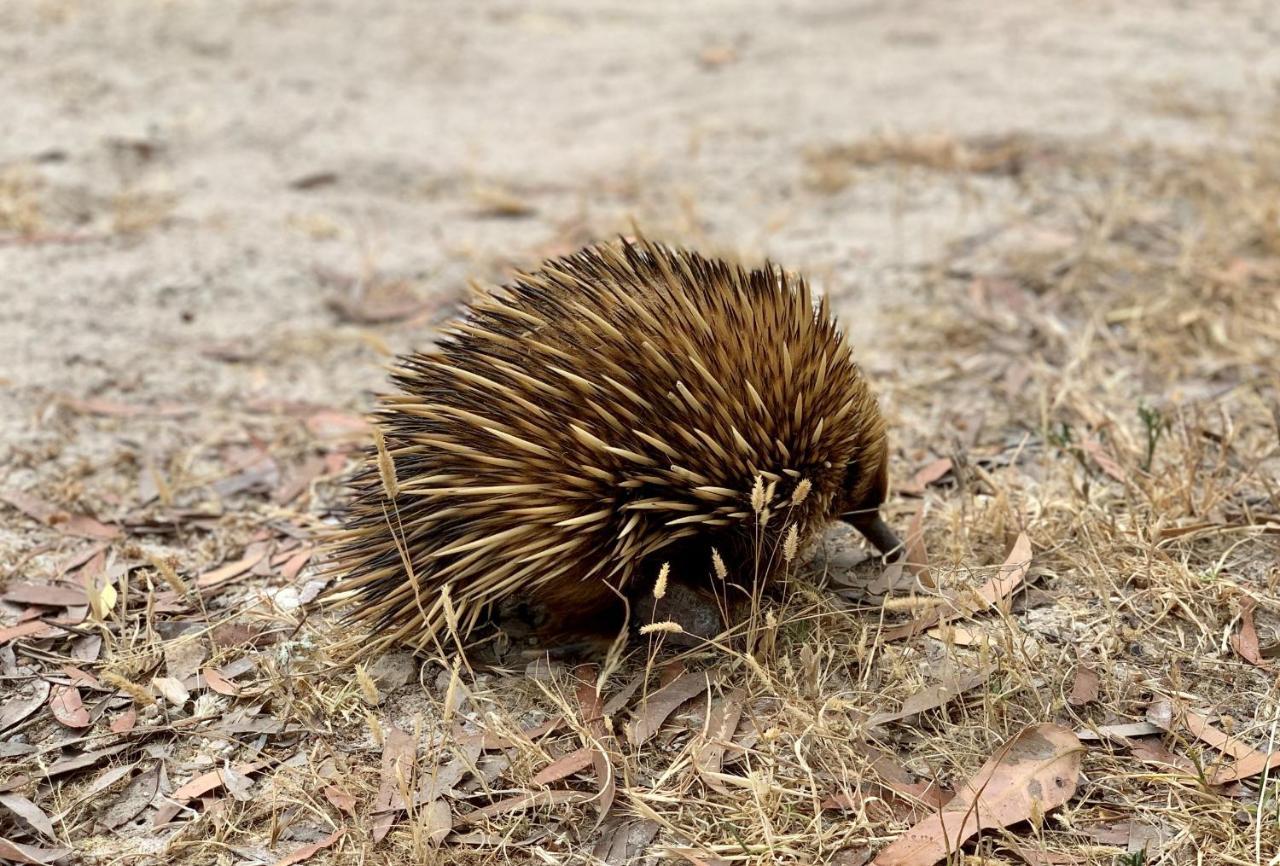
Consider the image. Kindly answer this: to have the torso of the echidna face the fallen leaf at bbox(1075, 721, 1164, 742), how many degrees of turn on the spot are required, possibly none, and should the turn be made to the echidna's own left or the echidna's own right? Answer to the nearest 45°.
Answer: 0° — it already faces it

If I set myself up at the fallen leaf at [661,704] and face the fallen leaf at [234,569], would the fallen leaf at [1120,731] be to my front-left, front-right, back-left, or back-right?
back-right

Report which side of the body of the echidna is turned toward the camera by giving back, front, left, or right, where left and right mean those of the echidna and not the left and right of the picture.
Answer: right

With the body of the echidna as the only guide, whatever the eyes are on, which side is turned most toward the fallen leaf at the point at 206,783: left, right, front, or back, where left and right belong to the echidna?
back

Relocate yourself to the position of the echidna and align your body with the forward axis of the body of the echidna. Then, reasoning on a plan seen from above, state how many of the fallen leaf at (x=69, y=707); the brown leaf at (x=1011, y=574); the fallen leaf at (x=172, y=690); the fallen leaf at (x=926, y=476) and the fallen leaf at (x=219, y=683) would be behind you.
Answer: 3

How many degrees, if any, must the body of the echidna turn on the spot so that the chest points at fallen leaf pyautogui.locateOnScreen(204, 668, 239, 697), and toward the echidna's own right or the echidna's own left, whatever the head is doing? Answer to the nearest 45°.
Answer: approximately 180°

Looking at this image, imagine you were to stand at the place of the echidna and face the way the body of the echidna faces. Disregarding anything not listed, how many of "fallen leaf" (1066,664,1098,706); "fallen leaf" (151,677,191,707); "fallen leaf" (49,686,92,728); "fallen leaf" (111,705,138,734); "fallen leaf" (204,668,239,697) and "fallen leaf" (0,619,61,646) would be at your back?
5

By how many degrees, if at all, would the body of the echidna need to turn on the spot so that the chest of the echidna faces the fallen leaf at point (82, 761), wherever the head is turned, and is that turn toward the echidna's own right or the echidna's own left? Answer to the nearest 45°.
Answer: approximately 180°

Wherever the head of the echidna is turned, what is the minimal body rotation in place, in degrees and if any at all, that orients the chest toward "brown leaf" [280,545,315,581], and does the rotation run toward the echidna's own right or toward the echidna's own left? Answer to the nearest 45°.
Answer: approximately 135° to the echidna's own left

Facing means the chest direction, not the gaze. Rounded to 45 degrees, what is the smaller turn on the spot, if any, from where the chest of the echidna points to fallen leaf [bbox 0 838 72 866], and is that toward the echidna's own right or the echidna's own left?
approximately 135° to the echidna's own right

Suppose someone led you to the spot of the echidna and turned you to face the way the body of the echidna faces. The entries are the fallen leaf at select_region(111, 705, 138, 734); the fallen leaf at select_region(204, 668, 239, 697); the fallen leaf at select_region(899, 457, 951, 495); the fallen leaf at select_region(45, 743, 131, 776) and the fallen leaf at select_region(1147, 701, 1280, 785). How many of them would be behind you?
3

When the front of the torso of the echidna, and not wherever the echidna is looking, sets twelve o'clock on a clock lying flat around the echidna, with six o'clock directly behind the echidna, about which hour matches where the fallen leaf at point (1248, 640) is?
The fallen leaf is roughly at 12 o'clock from the echidna.
